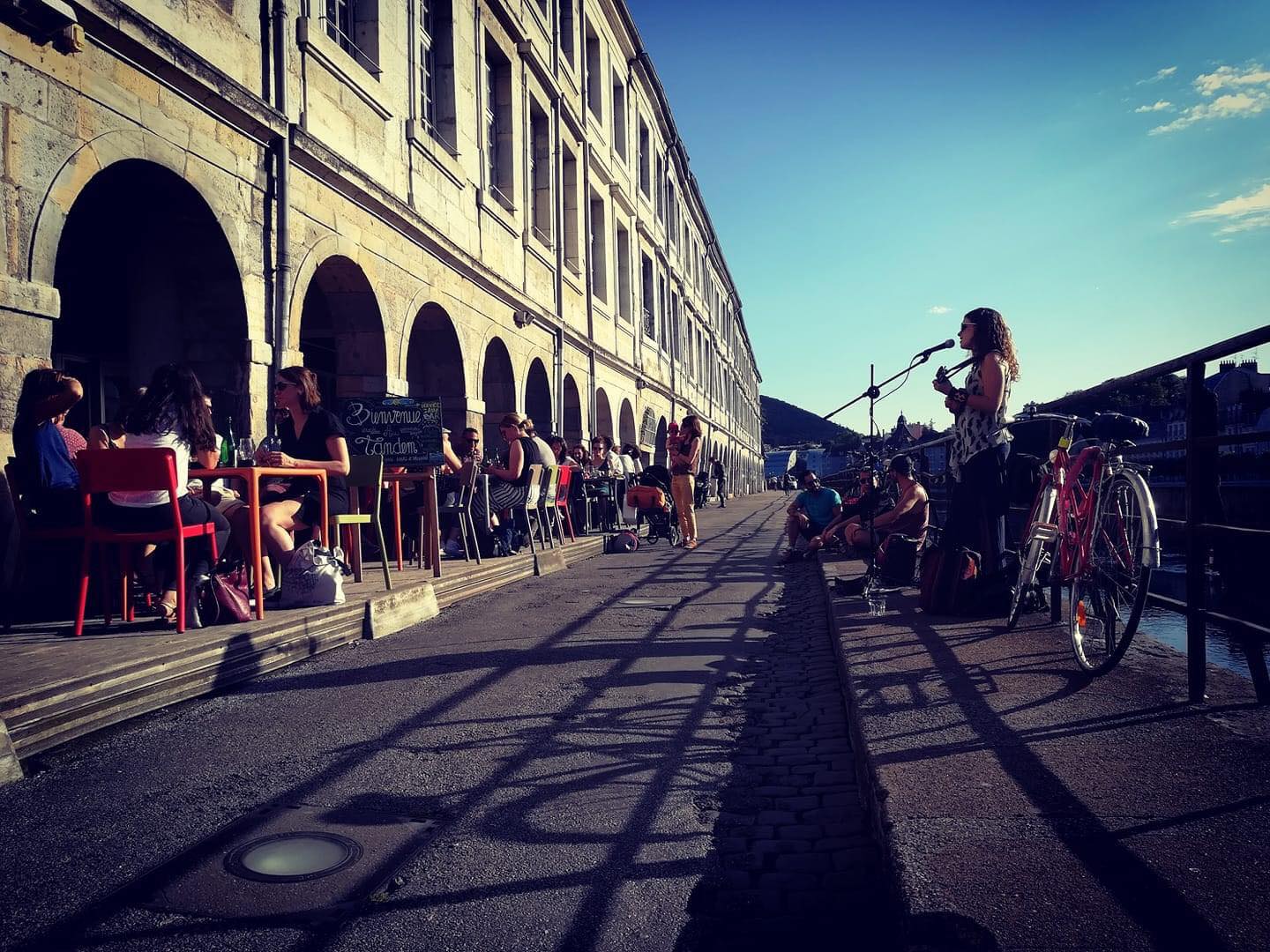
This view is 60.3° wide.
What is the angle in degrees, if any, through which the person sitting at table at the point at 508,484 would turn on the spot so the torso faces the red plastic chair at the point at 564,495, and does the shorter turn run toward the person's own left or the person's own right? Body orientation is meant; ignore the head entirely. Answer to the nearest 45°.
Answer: approximately 90° to the person's own right

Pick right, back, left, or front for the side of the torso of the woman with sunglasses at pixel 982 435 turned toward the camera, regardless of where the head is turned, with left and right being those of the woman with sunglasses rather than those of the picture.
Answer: left

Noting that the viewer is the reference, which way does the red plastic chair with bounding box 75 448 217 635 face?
facing away from the viewer and to the right of the viewer

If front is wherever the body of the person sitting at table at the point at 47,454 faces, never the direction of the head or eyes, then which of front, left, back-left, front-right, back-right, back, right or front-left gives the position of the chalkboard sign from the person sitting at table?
front-left

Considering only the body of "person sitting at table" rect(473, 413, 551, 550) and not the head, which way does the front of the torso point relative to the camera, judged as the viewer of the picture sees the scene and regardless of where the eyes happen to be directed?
to the viewer's left

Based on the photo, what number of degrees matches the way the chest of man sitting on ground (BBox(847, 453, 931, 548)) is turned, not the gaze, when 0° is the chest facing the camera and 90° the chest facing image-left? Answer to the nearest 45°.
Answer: approximately 90°

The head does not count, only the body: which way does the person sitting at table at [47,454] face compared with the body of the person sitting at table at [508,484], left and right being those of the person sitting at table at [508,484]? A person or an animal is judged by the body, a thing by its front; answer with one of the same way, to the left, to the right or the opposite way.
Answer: the opposite way

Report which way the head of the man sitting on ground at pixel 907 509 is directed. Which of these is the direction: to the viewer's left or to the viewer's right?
to the viewer's left

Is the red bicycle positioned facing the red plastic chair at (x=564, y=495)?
yes

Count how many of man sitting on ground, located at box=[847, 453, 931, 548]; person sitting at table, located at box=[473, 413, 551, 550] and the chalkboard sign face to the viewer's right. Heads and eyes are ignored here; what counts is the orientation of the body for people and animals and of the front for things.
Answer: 0

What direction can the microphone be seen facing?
to the viewer's right

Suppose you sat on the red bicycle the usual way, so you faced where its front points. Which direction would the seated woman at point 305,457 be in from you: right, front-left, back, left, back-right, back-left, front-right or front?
front-left

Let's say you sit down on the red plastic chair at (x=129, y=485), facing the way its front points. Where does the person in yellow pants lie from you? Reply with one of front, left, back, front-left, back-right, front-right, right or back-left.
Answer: front

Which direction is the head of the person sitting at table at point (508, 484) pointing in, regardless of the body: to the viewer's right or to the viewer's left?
to the viewer's left
